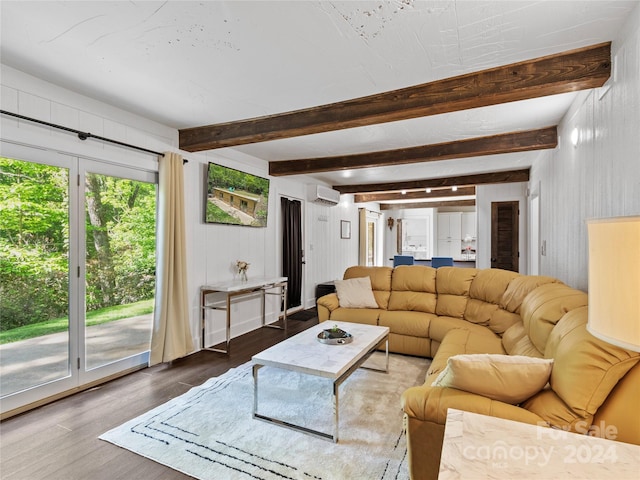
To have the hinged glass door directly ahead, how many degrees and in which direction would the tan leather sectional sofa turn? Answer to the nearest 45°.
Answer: approximately 45° to its right

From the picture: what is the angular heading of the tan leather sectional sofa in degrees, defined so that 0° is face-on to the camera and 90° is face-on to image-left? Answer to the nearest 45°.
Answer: approximately 45°

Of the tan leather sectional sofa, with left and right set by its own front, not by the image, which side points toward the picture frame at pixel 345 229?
right

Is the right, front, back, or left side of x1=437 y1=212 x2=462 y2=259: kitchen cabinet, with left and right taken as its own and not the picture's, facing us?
front

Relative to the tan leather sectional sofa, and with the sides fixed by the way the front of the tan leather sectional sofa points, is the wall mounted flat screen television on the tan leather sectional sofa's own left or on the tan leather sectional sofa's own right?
on the tan leather sectional sofa's own right

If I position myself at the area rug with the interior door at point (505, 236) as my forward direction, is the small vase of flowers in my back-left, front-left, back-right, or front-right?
front-left

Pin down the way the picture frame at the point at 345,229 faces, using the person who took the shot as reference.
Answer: facing the viewer and to the right of the viewer

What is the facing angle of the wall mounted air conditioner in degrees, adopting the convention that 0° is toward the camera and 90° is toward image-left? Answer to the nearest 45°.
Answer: approximately 315°

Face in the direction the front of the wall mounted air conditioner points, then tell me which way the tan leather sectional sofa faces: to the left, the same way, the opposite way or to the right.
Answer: to the right

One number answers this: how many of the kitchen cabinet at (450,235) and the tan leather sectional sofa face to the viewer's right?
0

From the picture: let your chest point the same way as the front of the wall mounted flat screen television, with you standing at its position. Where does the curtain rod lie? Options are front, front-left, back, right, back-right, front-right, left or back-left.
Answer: right

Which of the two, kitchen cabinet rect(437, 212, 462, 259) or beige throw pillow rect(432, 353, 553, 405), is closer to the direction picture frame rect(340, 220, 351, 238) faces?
the beige throw pillow

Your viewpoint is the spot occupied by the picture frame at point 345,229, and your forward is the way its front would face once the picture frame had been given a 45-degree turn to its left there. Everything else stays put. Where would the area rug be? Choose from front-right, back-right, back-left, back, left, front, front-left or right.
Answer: right

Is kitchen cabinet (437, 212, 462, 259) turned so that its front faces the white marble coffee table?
yes

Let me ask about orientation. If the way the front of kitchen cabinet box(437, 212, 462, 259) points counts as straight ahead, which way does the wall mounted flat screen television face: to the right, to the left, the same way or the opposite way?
to the left
